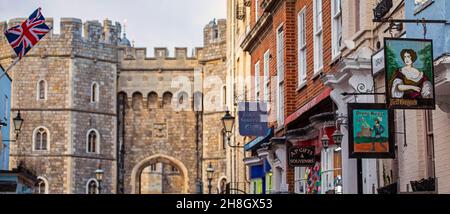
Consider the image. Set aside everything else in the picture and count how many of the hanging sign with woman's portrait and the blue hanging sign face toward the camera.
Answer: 2

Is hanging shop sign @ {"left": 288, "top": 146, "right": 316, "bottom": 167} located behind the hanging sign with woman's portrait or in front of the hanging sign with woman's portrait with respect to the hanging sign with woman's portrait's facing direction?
behind

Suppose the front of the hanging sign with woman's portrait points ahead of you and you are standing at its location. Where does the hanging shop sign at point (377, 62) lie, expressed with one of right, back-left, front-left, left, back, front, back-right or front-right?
back

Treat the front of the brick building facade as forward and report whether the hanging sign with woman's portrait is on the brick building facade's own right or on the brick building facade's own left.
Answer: on the brick building facade's own left

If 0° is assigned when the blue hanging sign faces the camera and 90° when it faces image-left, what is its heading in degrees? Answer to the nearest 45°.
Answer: approximately 0°

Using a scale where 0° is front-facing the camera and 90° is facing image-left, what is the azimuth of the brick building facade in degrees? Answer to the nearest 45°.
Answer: approximately 45°

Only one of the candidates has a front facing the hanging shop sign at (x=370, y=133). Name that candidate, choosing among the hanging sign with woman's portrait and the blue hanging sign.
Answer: the blue hanging sign

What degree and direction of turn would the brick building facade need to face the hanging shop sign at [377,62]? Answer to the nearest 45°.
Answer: approximately 45° to its left

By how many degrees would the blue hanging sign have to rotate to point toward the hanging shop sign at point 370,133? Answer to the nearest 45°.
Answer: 0° — it already faces it
